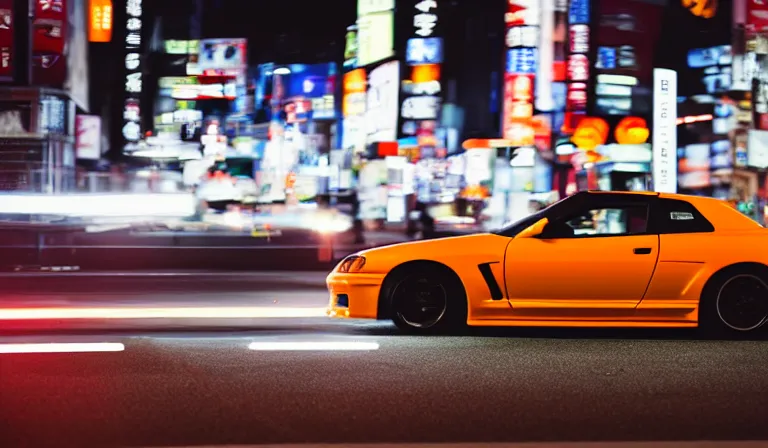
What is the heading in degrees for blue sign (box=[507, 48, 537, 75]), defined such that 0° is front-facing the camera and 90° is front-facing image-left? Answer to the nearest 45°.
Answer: approximately 0°

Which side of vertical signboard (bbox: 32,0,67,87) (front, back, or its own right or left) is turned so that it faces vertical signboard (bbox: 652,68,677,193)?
left

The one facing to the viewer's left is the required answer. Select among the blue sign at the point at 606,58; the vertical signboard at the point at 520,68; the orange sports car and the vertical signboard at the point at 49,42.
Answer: the orange sports car

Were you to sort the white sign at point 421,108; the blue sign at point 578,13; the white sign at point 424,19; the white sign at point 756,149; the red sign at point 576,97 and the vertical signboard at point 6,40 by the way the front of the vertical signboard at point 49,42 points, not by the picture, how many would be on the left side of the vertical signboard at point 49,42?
5

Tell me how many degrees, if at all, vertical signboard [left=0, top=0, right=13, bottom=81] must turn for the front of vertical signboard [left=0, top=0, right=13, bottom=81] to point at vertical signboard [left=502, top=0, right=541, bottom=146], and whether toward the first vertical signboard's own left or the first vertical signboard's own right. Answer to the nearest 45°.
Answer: approximately 90° to the first vertical signboard's own left

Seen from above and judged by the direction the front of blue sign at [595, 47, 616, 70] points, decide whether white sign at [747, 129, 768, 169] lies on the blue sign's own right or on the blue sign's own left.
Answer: on the blue sign's own left

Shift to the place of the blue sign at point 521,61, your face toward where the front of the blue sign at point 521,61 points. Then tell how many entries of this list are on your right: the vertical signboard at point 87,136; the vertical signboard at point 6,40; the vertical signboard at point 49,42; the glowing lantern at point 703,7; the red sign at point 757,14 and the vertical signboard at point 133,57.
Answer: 4
